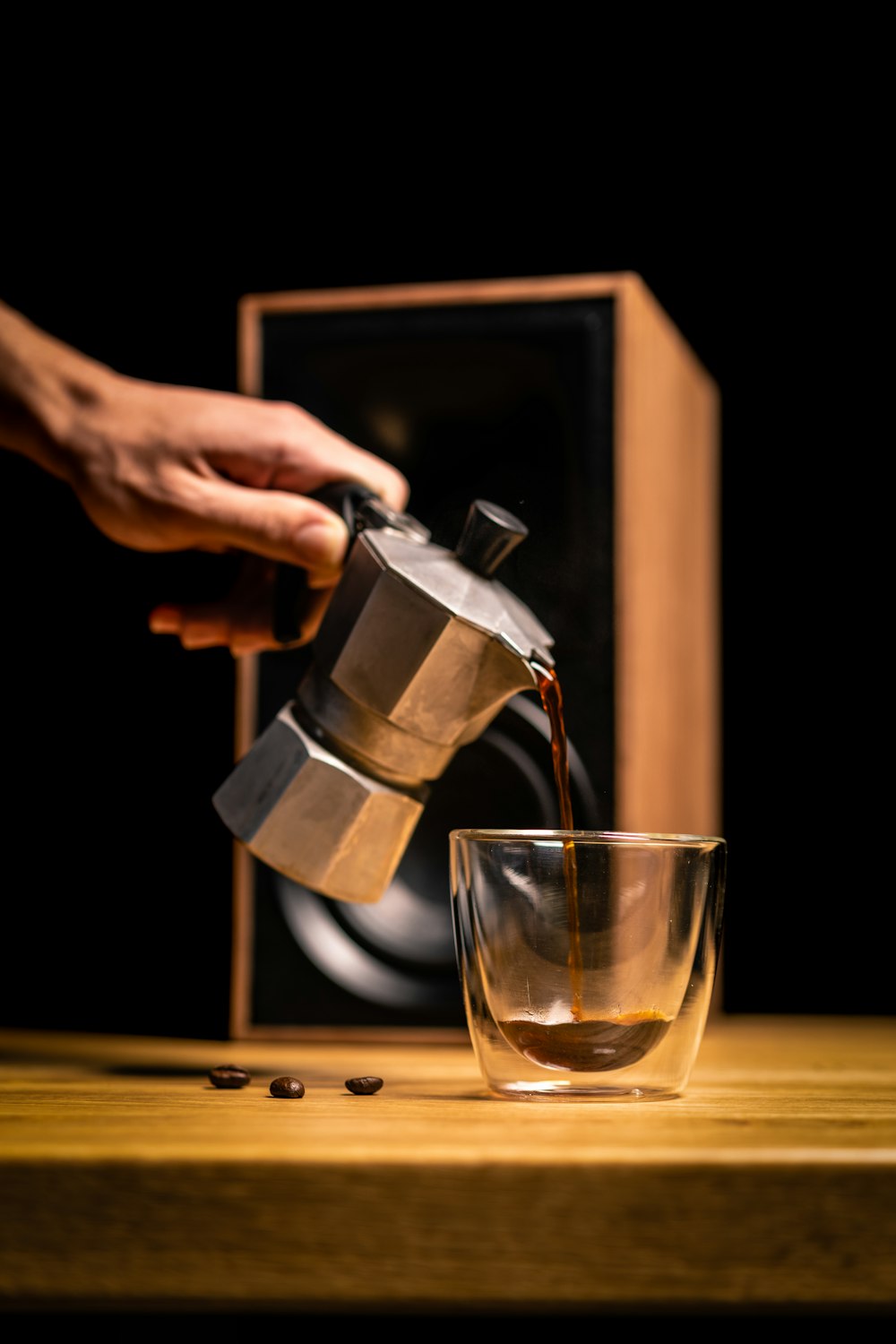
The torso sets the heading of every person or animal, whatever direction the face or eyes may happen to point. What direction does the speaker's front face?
toward the camera
